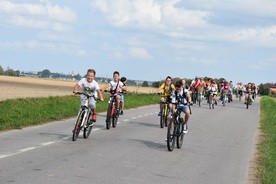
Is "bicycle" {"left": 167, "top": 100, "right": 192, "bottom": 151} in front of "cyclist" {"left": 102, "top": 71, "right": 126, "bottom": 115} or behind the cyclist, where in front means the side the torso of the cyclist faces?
in front

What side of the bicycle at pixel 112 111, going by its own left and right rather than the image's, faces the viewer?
front

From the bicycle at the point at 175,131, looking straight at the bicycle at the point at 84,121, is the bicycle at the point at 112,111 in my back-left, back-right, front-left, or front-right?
front-right

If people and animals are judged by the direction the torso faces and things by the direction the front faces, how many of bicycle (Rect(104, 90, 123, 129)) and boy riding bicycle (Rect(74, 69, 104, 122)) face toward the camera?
2

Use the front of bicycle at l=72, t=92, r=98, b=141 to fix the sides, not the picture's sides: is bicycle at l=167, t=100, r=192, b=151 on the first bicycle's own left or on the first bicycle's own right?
on the first bicycle's own left

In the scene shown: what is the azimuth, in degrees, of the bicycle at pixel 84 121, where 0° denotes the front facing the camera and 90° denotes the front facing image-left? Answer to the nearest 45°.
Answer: approximately 45°

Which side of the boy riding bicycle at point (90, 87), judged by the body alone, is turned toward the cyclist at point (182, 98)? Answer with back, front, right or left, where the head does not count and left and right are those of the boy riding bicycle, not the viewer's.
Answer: left

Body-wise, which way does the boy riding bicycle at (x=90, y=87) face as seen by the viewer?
toward the camera

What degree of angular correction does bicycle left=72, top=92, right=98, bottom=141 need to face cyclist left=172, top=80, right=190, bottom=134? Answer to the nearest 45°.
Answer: approximately 135° to its left
